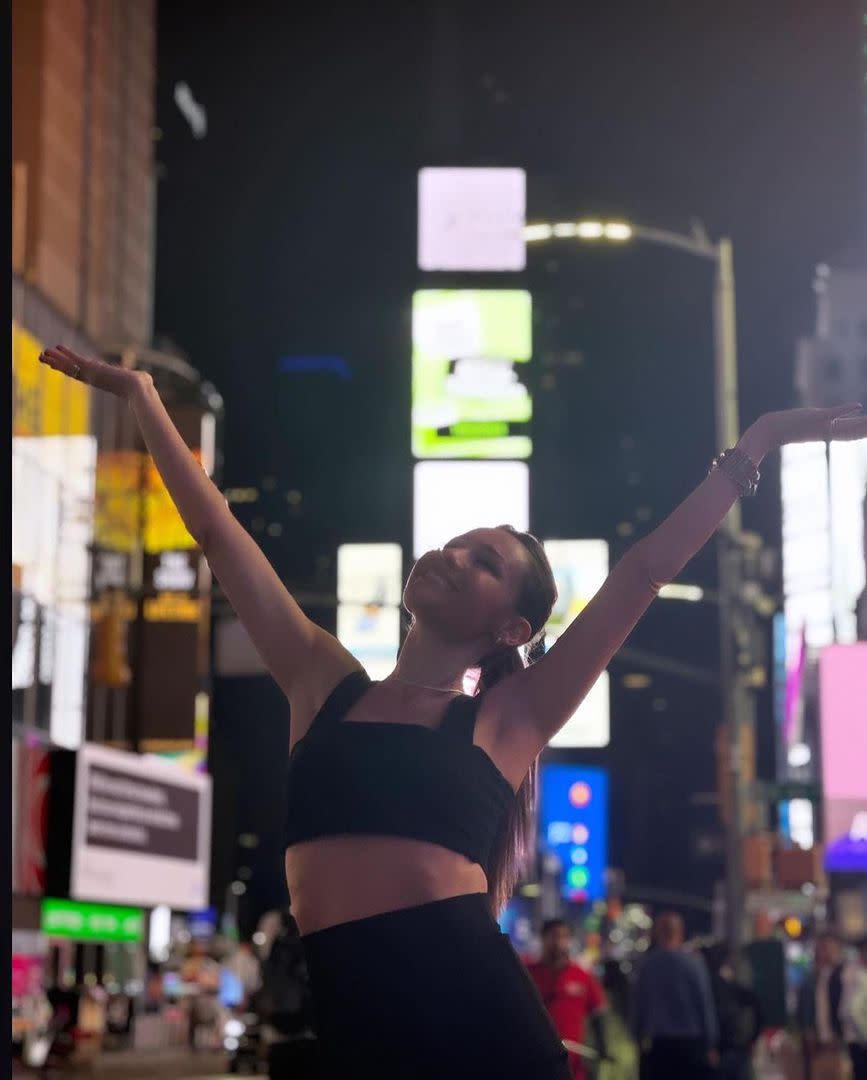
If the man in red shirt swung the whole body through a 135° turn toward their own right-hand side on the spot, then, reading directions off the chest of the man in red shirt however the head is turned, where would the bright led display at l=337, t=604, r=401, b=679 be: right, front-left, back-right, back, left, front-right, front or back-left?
front-right

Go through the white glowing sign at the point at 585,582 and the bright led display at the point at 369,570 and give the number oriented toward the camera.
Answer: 2

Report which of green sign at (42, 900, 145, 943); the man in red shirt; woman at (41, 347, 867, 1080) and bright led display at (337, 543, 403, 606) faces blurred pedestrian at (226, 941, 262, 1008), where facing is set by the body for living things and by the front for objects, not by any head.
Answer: the bright led display

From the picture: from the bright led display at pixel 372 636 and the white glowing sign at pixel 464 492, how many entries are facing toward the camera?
2

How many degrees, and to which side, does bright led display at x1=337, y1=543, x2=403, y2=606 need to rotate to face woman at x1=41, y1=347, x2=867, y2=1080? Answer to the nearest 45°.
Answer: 0° — it already faces them

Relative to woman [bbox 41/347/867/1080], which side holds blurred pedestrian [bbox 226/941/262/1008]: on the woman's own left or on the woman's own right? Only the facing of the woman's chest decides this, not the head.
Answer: on the woman's own right
